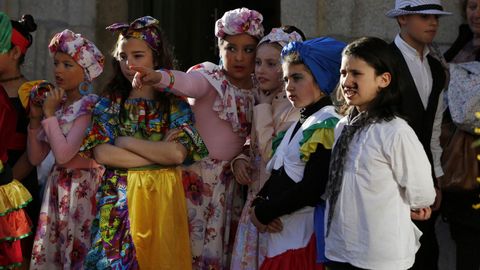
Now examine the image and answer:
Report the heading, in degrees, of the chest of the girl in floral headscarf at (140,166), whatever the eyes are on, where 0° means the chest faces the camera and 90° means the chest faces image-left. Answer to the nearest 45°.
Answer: approximately 0°

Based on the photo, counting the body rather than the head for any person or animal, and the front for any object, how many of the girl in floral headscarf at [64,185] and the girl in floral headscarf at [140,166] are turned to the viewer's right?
0

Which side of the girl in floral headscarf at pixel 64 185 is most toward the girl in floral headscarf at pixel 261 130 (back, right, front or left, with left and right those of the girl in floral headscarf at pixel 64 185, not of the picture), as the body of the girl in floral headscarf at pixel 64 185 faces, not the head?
left

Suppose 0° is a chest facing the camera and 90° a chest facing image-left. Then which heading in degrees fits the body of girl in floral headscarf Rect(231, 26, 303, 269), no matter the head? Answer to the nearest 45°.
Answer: approximately 45°

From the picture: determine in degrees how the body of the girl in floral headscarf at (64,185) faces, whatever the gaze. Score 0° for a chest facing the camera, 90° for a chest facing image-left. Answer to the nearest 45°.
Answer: approximately 45°

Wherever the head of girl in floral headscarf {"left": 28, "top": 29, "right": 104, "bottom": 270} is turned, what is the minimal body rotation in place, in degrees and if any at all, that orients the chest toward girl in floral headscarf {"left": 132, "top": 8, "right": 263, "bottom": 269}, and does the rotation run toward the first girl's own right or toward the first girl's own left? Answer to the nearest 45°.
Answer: approximately 135° to the first girl's own left

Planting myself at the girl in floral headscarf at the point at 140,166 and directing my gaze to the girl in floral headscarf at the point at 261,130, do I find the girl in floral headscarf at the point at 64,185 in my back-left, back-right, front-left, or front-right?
back-left

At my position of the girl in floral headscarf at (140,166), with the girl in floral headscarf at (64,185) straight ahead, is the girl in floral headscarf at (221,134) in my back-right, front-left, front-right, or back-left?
back-right

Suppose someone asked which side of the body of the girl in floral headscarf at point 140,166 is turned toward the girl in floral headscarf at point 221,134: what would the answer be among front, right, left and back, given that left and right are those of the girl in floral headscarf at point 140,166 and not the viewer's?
left
